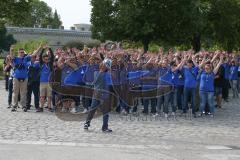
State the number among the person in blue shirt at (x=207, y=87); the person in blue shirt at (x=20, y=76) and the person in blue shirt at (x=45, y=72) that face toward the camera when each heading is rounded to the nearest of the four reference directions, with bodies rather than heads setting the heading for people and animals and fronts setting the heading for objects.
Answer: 3

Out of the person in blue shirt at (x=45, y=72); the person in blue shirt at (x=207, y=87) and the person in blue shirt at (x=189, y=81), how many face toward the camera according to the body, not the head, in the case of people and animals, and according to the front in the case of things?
3

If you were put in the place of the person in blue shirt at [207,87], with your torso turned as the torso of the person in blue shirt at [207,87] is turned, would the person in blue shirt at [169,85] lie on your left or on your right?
on your right

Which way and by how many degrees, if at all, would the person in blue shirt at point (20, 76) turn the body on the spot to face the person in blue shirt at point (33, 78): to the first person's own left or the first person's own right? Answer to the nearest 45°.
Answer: approximately 90° to the first person's own left

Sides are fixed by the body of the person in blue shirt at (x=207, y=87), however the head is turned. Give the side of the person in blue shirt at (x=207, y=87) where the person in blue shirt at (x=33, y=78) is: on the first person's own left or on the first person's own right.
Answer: on the first person's own right

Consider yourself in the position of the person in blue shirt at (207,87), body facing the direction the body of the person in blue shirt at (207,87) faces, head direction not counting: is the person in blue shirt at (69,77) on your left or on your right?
on your right

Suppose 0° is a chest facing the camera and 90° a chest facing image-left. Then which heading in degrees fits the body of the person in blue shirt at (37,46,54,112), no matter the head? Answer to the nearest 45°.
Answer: approximately 0°

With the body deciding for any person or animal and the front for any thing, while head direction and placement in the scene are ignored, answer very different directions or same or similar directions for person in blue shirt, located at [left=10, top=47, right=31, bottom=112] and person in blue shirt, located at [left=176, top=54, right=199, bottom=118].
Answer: same or similar directions

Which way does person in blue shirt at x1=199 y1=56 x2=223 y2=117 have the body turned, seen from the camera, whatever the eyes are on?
toward the camera

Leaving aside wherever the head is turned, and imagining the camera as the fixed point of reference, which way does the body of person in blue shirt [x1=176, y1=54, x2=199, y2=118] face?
toward the camera

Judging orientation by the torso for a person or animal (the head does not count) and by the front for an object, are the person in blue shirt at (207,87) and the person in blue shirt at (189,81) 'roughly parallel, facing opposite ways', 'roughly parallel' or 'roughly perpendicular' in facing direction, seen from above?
roughly parallel

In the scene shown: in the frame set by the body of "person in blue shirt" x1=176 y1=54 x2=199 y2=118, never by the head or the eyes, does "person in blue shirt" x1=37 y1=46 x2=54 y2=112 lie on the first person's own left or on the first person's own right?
on the first person's own right

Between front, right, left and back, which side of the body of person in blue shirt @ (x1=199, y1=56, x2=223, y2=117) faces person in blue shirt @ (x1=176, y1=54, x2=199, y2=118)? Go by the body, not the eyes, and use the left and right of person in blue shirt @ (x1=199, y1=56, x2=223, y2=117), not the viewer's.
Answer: right

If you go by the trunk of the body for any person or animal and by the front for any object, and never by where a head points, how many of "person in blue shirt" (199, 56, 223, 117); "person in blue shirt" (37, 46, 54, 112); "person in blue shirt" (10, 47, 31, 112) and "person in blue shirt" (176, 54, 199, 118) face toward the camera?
4
